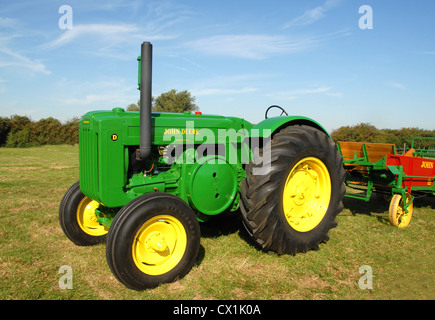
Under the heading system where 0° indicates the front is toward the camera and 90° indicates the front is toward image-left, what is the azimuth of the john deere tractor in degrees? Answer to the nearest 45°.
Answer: approximately 45°

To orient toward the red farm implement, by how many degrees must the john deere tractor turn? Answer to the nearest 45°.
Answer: approximately 180°
